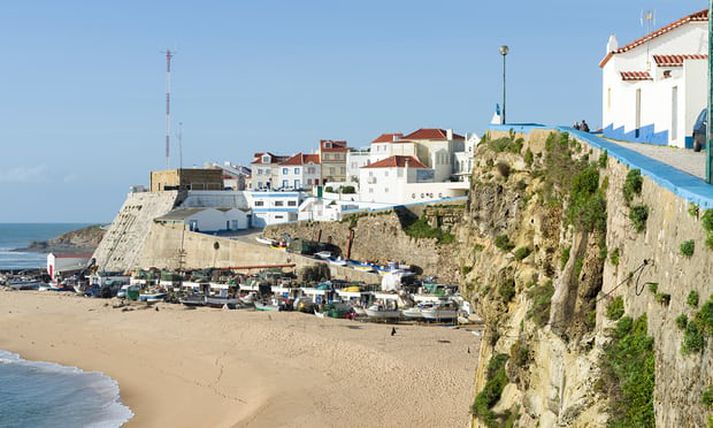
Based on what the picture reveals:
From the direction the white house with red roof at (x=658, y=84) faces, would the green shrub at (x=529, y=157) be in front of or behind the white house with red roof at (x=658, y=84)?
in front

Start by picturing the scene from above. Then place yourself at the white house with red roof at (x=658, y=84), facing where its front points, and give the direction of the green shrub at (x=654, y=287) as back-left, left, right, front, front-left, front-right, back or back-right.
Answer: front-left

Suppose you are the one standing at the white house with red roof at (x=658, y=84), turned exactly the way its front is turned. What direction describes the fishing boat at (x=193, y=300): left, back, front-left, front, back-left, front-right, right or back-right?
right

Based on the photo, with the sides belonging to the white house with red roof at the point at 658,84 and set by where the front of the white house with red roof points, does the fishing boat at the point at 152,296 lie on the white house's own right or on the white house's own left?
on the white house's own right

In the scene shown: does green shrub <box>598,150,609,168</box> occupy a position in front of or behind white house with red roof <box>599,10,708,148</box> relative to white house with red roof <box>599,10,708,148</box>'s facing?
in front

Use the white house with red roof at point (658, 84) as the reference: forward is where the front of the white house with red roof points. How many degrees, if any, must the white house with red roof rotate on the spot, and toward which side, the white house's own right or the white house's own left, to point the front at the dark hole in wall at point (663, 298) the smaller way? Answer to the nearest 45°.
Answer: approximately 45° to the white house's own left

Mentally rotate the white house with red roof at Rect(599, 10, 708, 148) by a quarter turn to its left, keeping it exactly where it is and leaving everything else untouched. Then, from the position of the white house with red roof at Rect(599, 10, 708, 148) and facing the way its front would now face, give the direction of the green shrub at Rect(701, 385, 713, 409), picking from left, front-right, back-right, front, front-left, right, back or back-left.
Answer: front-right

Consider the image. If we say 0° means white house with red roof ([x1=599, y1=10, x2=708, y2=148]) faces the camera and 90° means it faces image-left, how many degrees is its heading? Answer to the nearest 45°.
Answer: approximately 45°
